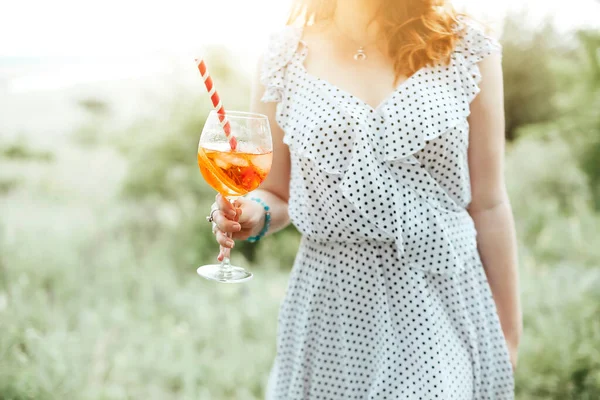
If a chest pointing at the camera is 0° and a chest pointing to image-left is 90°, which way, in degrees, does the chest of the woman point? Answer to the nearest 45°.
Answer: approximately 0°
